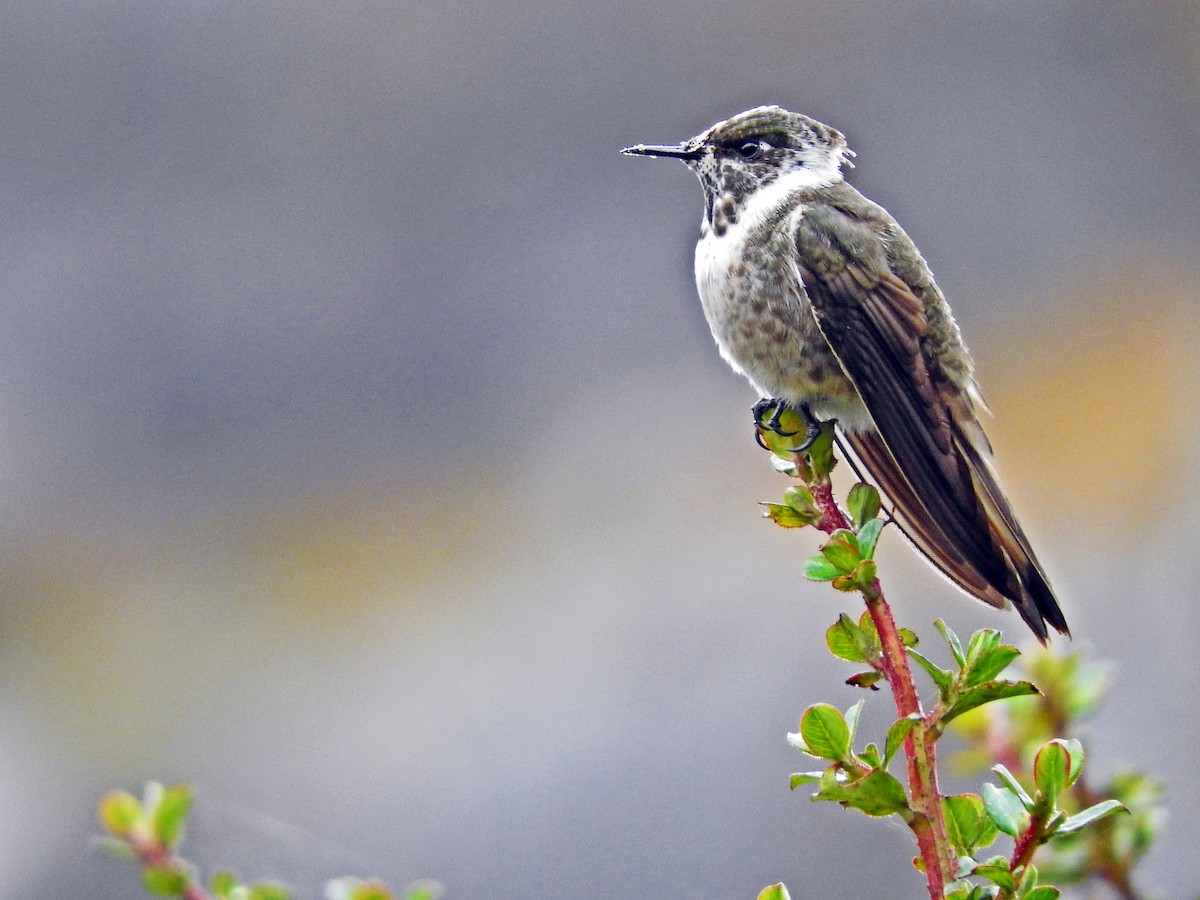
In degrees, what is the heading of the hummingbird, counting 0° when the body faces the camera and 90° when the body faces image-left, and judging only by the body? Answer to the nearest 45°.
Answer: approximately 90°
